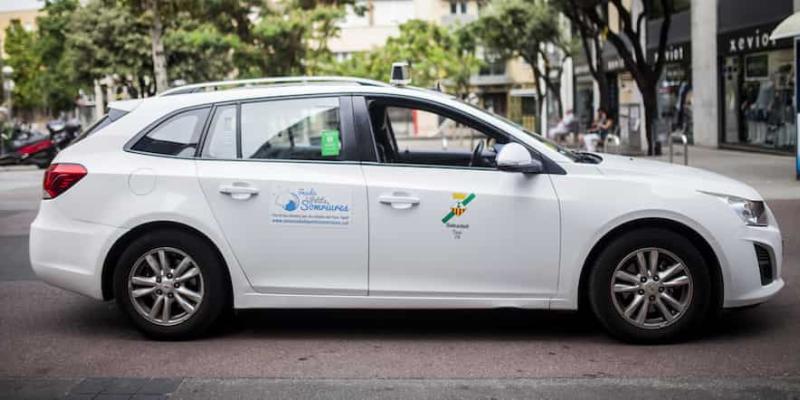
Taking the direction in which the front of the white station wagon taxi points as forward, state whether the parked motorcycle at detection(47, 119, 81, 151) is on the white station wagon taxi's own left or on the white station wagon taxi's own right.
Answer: on the white station wagon taxi's own left

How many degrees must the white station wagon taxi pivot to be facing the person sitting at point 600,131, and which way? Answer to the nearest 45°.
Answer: approximately 90° to its left

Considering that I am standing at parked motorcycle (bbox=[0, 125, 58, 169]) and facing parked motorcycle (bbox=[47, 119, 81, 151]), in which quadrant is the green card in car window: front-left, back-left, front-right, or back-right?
back-right

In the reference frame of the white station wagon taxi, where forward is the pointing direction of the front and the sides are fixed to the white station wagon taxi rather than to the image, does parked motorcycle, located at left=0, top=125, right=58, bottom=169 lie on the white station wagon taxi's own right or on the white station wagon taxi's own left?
on the white station wagon taxi's own left

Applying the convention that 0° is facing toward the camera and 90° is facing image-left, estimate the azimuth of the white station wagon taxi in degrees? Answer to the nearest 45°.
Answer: approximately 270°

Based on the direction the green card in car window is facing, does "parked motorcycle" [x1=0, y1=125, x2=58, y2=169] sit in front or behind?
behind

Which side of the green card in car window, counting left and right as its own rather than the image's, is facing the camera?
front

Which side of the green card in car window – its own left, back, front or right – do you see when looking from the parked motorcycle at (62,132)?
back
